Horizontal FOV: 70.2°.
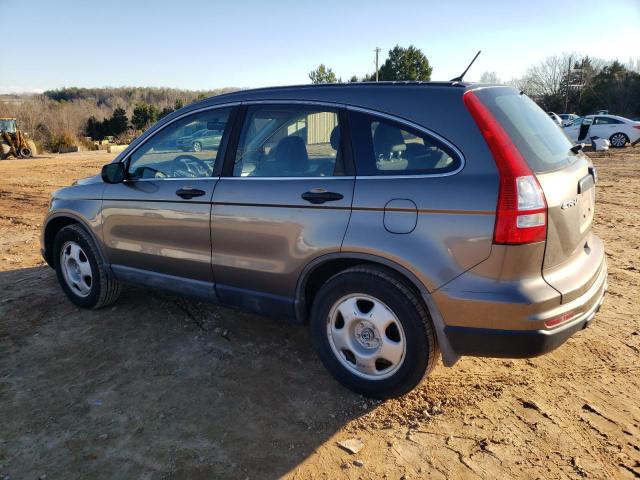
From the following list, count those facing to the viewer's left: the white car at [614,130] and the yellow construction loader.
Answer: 1

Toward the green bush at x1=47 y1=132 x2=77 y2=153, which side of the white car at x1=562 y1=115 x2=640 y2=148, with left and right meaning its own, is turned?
front

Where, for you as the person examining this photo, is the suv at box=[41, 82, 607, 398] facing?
facing away from the viewer and to the left of the viewer

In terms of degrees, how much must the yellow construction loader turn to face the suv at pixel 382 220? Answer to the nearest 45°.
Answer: approximately 90° to its right

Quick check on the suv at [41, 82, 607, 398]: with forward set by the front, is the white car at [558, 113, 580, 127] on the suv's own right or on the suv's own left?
on the suv's own right

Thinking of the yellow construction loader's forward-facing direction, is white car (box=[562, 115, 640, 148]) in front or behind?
in front

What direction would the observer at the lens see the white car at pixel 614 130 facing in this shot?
facing to the left of the viewer

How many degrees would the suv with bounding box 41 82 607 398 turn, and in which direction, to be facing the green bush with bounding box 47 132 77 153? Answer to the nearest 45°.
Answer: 0° — it already faces it

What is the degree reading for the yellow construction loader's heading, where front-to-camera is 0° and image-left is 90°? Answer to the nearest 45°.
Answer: approximately 270°
